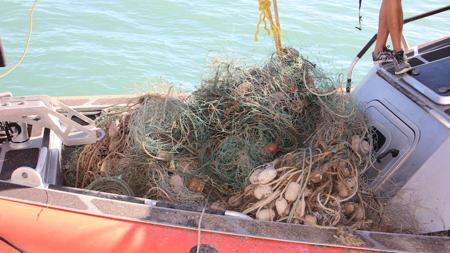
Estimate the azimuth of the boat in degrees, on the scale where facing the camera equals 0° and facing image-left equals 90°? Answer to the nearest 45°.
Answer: approximately 90°
